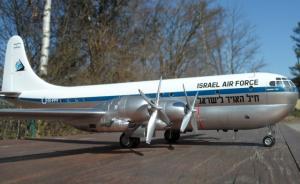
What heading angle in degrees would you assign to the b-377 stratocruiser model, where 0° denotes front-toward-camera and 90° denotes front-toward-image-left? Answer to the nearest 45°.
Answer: approximately 315°
